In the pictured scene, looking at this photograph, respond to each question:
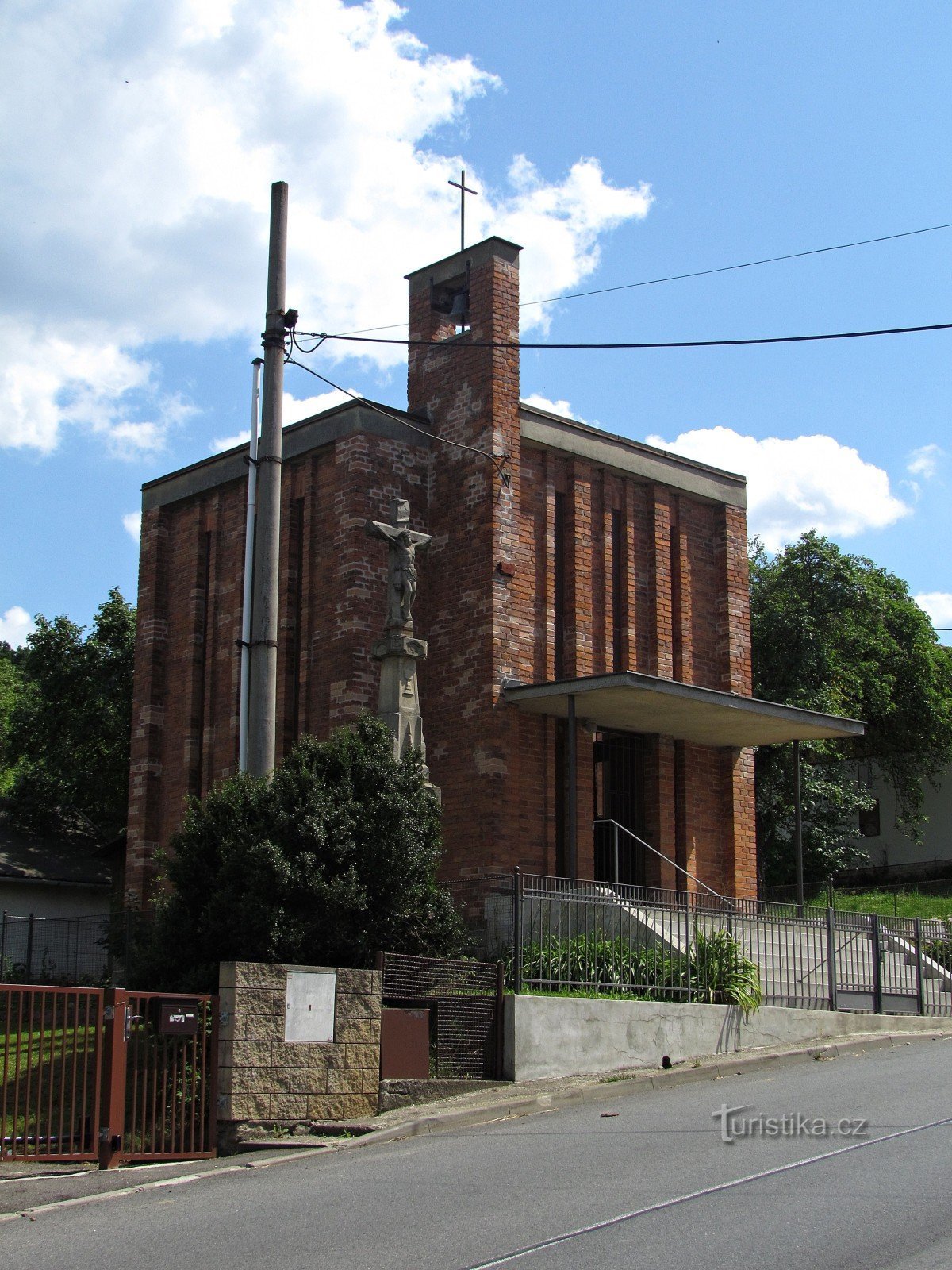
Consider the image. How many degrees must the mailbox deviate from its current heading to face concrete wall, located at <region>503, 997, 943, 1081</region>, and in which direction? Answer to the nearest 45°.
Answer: approximately 135° to its left

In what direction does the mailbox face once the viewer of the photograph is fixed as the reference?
facing the viewer

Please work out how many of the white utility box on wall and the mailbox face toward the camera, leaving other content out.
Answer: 2

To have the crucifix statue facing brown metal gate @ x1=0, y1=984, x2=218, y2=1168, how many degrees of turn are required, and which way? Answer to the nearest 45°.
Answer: approximately 45° to its right

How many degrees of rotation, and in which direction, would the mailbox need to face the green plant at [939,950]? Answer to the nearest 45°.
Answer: approximately 135° to its left

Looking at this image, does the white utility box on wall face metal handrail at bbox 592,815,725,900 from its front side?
no

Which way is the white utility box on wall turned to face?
toward the camera

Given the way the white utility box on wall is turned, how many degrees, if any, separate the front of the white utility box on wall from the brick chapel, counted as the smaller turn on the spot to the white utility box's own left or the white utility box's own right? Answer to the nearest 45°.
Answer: approximately 180°

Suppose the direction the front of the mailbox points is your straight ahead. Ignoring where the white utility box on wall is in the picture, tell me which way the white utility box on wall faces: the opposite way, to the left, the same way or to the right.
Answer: the same way

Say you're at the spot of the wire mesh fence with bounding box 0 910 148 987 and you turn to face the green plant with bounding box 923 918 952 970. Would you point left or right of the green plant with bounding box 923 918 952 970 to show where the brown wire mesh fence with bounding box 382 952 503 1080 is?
right

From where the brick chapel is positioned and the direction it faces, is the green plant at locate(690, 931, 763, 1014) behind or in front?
in front

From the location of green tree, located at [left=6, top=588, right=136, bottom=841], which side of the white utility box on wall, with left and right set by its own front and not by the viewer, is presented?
back

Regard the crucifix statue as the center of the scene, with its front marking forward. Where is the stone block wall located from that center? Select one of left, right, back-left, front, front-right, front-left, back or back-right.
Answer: front-right

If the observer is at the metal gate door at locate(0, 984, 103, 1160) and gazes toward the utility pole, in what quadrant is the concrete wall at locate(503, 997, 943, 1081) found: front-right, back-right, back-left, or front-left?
front-right
